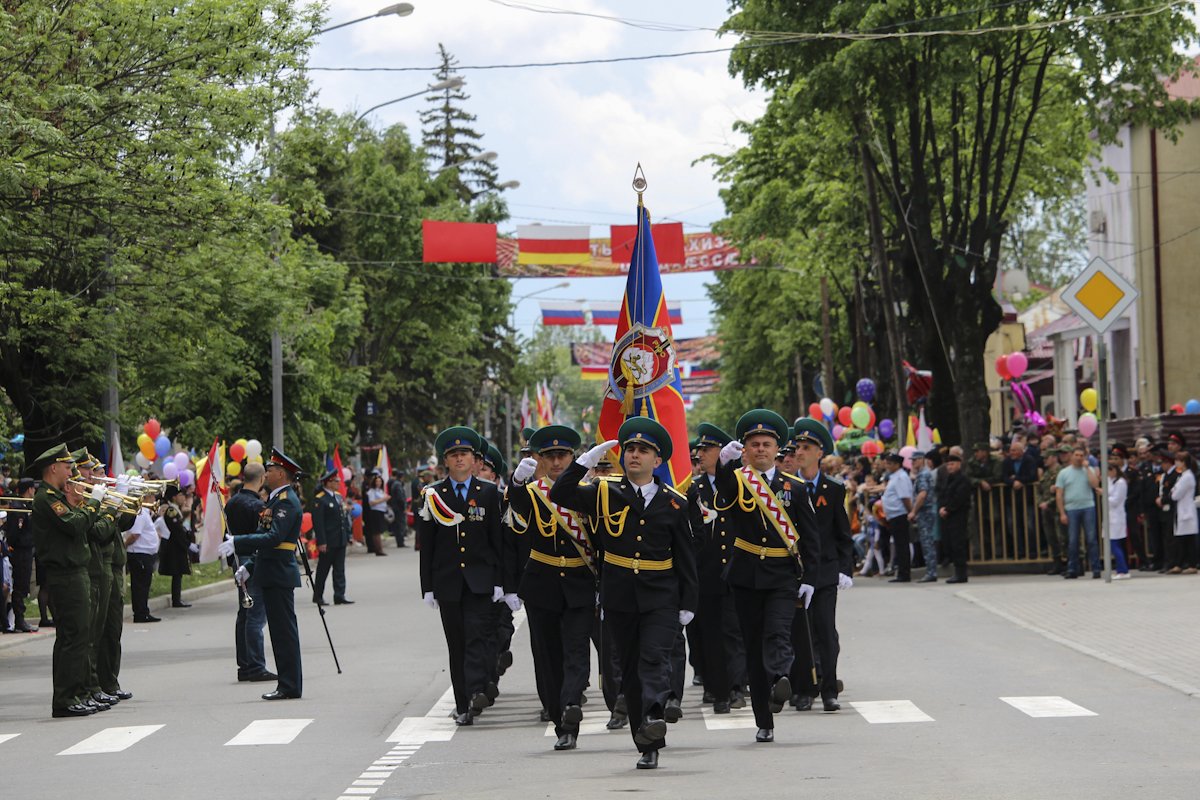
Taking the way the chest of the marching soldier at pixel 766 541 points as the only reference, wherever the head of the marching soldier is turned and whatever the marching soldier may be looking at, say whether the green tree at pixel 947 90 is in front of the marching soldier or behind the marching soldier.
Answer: behind

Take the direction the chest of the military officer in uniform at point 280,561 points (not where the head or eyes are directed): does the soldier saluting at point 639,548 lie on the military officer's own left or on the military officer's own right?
on the military officer's own left

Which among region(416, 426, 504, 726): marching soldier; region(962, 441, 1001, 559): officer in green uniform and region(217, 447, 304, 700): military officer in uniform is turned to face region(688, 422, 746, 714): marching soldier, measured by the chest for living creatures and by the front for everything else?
the officer in green uniform

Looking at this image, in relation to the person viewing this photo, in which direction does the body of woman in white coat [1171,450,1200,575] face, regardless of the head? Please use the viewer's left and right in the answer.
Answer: facing to the left of the viewer

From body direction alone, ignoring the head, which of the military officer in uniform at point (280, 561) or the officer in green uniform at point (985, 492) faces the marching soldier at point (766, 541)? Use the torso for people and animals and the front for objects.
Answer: the officer in green uniform

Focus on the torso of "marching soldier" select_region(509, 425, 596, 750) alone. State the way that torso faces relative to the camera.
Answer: toward the camera

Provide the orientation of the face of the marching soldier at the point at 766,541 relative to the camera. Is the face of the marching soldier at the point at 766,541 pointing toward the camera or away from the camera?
toward the camera

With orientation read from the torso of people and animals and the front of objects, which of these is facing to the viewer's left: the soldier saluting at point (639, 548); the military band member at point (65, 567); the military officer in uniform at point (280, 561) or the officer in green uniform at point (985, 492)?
the military officer in uniform

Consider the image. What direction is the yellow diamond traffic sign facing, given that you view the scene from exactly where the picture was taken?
facing the viewer

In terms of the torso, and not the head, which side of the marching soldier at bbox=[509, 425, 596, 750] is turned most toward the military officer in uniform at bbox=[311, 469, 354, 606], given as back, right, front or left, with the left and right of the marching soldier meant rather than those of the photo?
back

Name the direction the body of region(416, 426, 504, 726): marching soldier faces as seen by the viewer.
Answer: toward the camera

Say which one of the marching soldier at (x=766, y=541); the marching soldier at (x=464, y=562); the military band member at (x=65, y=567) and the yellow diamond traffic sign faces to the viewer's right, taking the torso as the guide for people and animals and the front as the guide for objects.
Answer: the military band member
